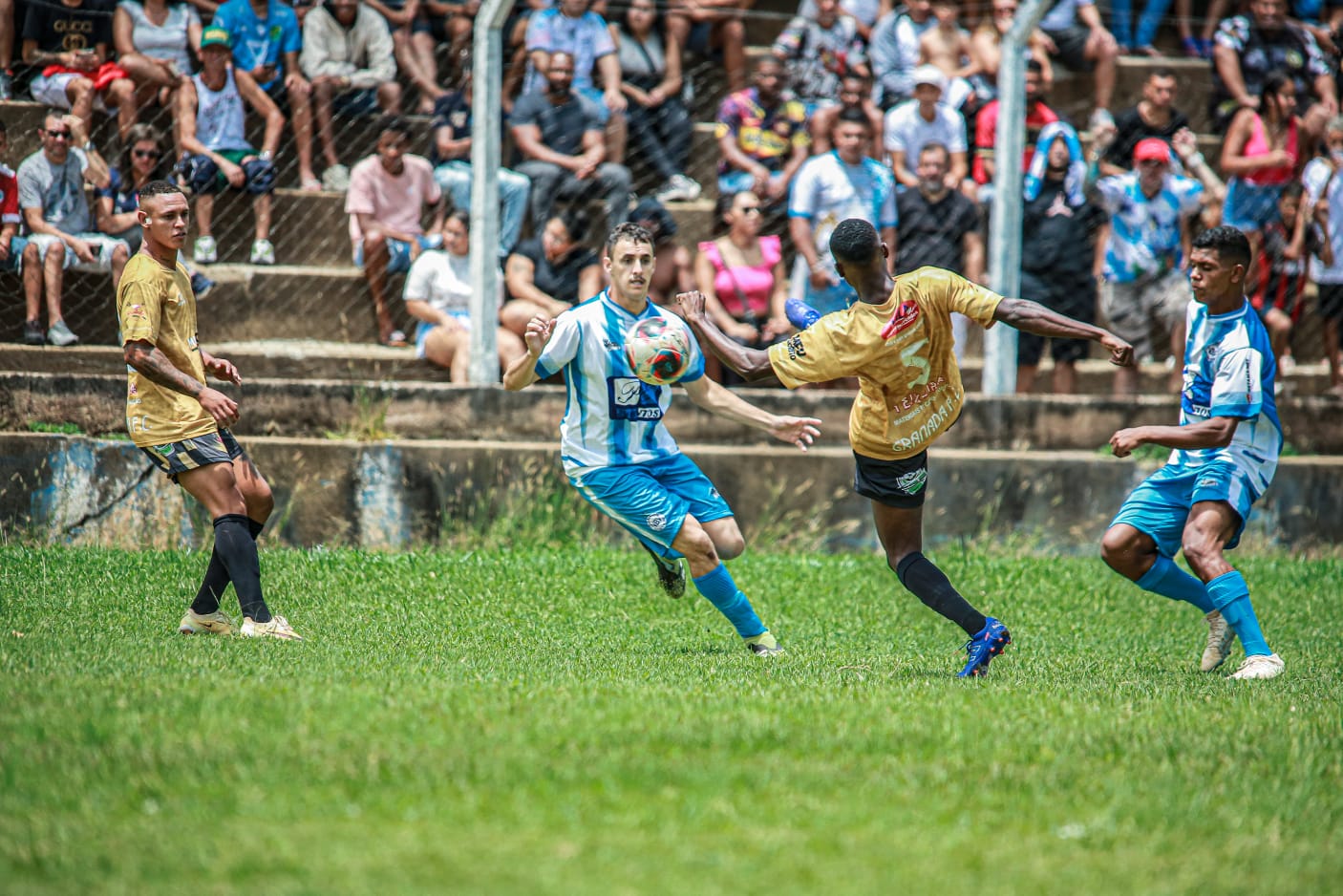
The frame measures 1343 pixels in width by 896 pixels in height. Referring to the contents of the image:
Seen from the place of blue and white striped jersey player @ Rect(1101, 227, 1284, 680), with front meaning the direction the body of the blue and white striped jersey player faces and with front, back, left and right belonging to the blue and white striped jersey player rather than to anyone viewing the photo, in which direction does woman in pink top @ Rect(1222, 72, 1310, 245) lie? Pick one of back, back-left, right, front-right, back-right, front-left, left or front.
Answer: back-right

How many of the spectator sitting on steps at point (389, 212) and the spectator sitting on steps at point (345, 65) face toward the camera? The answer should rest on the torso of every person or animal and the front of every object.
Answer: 2

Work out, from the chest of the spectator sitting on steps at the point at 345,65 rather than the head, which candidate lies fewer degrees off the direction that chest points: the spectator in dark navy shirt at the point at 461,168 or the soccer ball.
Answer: the soccer ball

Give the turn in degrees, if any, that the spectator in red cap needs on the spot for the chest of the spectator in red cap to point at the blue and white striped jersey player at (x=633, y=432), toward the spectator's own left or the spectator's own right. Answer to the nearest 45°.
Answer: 0° — they already face them

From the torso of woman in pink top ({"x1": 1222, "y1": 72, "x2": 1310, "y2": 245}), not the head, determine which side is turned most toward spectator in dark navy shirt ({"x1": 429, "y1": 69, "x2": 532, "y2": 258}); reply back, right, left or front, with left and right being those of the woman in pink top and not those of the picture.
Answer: right

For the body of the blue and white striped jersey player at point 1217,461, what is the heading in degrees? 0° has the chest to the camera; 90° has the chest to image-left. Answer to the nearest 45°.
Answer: approximately 45°

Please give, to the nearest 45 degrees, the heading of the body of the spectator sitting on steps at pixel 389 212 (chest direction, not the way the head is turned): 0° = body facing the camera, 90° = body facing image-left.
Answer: approximately 0°

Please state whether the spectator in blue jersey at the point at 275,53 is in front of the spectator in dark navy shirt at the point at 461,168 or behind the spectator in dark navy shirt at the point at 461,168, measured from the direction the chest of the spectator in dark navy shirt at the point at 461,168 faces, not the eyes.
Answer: behind

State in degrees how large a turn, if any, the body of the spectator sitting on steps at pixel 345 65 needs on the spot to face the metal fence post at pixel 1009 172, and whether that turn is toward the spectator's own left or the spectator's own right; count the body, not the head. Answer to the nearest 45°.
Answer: approximately 45° to the spectator's own left

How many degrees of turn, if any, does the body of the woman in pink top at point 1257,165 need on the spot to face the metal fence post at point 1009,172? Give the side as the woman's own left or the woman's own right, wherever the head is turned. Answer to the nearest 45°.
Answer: approximately 90° to the woman's own right
